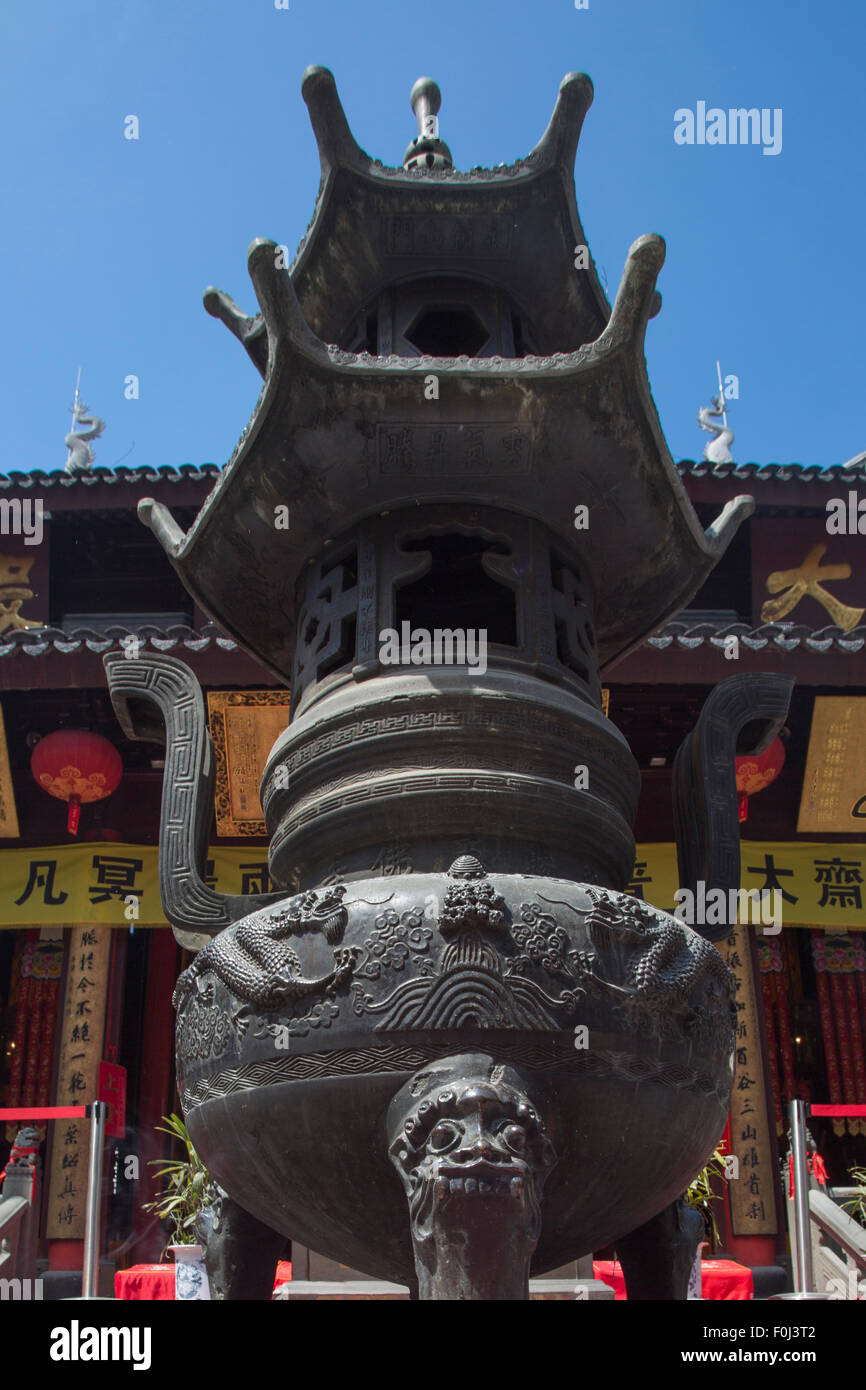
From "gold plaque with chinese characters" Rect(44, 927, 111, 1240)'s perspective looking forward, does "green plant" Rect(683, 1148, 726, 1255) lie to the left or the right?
on its left

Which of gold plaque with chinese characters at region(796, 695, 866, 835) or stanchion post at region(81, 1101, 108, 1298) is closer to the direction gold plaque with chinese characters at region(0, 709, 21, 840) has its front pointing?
the stanchion post

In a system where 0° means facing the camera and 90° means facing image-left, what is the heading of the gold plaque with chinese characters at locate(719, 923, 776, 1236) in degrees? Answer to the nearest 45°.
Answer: approximately 0°

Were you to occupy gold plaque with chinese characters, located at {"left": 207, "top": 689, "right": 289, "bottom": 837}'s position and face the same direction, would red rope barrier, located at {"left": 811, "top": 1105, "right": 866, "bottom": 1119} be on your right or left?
on your left

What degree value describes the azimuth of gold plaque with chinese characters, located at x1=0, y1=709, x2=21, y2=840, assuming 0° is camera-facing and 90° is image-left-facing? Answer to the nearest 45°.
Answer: approximately 0°

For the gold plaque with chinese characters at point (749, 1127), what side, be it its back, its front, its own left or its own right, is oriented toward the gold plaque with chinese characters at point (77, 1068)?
right

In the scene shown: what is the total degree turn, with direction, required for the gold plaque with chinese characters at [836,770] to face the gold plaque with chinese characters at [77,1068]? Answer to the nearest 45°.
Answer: approximately 90° to its right
